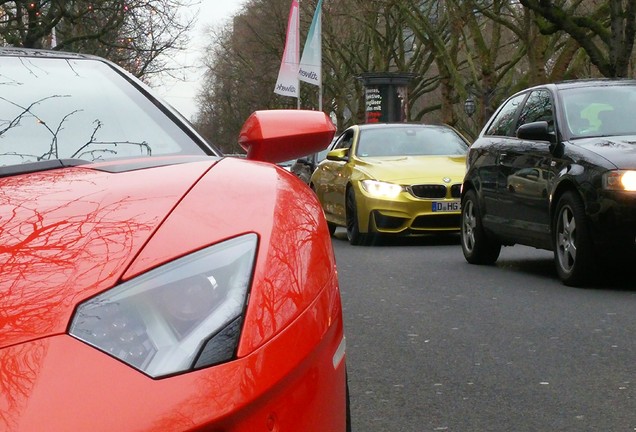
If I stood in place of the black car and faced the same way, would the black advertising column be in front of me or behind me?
behind

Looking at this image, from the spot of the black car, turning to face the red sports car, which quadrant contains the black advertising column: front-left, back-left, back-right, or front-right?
back-right

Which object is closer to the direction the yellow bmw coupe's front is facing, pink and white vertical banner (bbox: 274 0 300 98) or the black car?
the black car

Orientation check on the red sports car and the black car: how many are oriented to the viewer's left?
0

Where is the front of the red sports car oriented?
toward the camera

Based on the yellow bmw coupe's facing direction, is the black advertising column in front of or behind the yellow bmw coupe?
behind

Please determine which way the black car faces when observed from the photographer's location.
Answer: facing the viewer and to the right of the viewer

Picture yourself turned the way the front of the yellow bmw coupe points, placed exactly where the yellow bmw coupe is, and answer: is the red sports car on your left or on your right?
on your right

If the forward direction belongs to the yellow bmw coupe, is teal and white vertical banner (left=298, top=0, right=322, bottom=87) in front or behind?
behind
